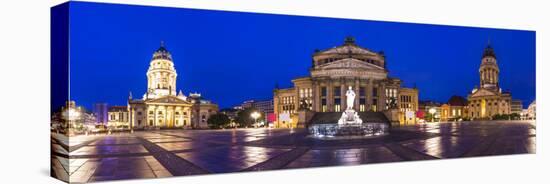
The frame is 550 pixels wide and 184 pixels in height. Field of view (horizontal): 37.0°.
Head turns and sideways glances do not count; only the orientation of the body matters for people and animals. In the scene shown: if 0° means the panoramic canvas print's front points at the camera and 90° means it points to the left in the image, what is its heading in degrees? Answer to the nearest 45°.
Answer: approximately 315°
